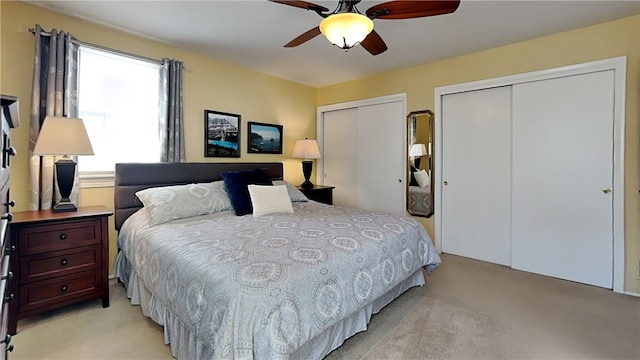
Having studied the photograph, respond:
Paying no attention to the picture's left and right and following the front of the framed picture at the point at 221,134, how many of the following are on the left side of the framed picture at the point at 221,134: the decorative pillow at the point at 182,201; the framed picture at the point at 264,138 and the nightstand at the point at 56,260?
1

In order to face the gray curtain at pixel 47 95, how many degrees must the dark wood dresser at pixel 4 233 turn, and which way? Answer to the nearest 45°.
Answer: approximately 90° to its left

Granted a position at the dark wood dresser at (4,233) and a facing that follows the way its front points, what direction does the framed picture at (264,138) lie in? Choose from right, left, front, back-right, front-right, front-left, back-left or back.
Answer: front-left

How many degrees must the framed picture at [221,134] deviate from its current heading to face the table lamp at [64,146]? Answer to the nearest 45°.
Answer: approximately 90° to its right

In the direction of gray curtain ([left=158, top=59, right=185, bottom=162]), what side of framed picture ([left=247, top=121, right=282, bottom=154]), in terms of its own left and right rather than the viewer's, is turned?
right

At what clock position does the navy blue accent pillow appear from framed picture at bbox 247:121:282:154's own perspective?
The navy blue accent pillow is roughly at 2 o'clock from the framed picture.

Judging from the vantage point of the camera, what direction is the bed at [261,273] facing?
facing the viewer and to the right of the viewer

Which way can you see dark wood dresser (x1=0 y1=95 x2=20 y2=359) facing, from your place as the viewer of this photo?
facing to the right of the viewer

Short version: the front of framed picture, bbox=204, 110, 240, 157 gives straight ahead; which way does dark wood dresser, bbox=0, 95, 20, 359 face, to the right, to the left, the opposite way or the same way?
to the left

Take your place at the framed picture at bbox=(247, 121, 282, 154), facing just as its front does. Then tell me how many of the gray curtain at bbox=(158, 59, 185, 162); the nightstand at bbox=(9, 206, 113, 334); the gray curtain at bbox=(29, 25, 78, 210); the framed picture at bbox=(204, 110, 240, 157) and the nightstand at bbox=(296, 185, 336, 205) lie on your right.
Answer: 4

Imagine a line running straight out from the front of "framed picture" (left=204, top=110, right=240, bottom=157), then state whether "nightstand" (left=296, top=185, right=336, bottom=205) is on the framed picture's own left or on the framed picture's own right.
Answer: on the framed picture's own left

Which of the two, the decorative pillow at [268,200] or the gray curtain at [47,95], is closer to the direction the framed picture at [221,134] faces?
the decorative pillow
